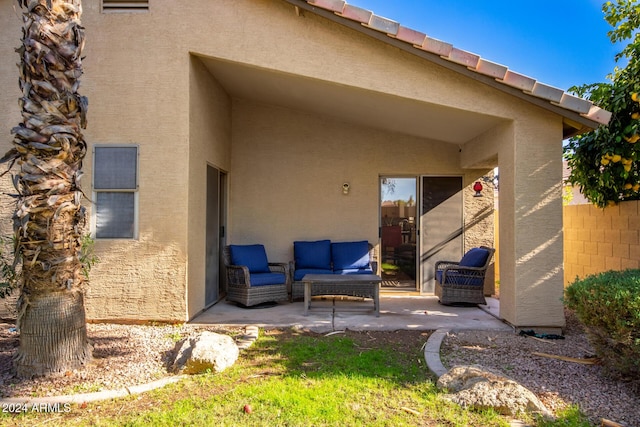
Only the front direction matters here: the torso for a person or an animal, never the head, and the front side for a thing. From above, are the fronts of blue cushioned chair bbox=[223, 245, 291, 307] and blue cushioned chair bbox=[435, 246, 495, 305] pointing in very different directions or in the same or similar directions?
very different directions

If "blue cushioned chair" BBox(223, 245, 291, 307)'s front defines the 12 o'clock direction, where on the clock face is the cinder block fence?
The cinder block fence is roughly at 11 o'clock from the blue cushioned chair.

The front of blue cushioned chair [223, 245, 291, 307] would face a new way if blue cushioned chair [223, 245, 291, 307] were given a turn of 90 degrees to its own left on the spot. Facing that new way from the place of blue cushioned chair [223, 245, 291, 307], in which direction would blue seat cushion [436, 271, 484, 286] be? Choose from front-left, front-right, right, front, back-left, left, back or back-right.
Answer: front-right

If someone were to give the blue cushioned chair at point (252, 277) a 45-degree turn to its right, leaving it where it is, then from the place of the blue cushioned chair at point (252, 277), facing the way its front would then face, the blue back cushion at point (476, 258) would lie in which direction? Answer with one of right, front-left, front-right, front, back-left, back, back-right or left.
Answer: left

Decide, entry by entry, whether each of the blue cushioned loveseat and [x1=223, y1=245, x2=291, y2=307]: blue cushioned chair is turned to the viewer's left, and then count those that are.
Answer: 0

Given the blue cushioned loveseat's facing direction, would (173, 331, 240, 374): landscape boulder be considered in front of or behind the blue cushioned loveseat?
in front

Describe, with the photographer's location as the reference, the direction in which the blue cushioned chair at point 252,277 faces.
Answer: facing the viewer and to the right of the viewer

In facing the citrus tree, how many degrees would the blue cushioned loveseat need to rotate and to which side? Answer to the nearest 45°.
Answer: approximately 45° to its left

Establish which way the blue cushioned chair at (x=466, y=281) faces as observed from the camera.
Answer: facing to the left of the viewer

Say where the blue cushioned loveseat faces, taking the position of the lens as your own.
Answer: facing the viewer
